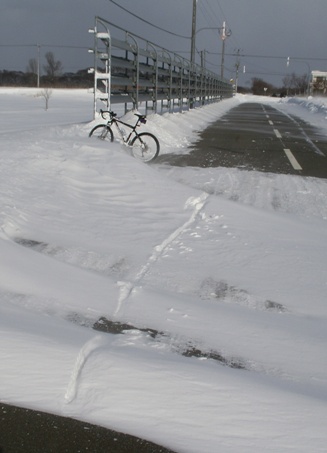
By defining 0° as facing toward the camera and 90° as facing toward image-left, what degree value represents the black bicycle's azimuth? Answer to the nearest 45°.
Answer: approximately 90°

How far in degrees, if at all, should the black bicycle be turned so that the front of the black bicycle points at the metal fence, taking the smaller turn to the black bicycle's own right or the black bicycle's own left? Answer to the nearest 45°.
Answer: approximately 90° to the black bicycle's own right
